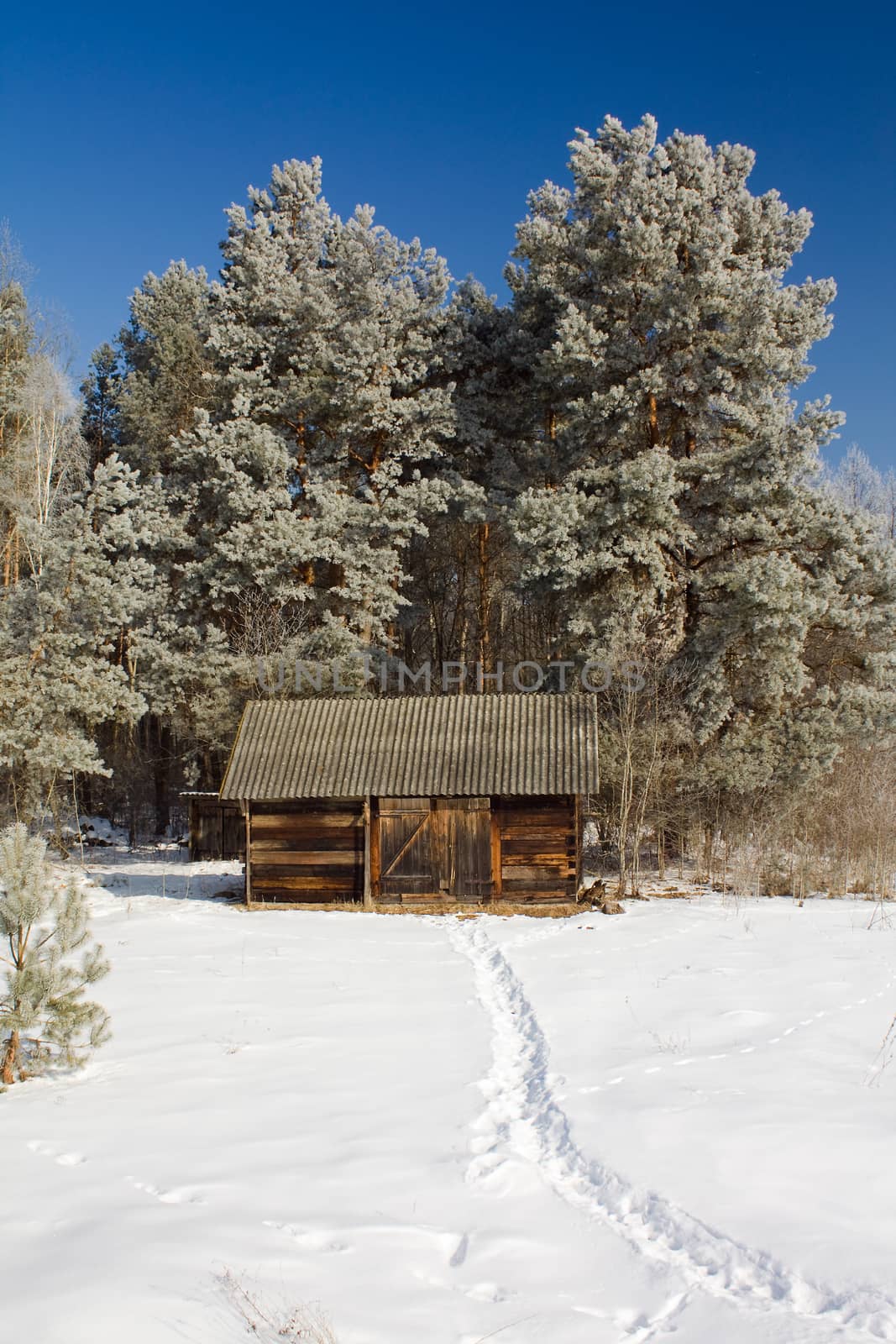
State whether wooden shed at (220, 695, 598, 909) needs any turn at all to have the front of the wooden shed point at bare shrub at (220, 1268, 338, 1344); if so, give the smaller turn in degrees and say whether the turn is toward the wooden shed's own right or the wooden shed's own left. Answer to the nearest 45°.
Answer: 0° — it already faces it

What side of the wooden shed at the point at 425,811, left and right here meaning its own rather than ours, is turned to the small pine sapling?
front

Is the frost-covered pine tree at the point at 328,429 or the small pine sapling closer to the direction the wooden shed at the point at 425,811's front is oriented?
the small pine sapling

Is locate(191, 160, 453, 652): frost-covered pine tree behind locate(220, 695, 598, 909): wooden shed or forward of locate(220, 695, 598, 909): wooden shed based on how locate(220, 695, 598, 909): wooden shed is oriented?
behind

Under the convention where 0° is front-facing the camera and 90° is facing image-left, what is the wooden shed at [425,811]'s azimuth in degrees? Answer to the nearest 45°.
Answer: approximately 0°

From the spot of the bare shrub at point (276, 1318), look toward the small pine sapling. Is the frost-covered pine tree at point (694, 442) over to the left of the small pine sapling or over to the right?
right
